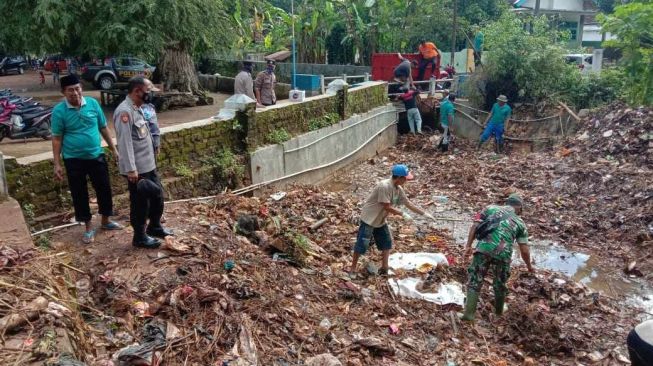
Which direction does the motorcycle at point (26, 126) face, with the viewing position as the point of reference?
facing to the left of the viewer

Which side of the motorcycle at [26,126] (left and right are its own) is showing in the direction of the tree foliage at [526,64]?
back

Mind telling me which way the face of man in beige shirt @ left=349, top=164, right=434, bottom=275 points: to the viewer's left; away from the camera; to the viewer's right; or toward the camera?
to the viewer's right

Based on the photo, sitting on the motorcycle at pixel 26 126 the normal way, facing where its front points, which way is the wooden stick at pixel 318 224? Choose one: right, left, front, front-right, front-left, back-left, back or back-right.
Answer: back-left

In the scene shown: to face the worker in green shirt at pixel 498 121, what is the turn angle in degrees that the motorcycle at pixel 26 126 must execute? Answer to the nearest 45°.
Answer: approximately 180°

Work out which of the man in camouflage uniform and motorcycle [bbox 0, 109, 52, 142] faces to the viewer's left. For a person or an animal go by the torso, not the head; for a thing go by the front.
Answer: the motorcycle

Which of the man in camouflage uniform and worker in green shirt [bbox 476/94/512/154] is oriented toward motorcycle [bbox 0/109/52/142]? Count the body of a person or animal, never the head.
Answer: the worker in green shirt
